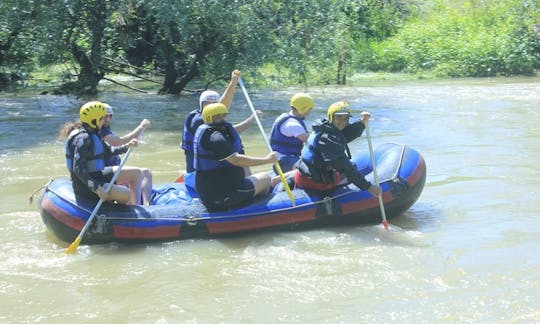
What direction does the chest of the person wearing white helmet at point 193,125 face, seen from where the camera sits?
to the viewer's right

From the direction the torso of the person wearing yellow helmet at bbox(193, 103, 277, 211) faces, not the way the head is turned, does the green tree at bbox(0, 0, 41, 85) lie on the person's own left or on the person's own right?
on the person's own left

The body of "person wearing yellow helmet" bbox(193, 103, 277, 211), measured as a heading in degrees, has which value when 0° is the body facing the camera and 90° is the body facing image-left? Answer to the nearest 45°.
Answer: approximately 270°

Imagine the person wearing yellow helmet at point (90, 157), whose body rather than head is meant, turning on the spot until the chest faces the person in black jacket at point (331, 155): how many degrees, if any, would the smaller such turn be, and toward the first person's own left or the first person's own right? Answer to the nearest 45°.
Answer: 0° — they already face them

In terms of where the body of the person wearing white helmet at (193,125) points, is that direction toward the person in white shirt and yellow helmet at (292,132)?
yes

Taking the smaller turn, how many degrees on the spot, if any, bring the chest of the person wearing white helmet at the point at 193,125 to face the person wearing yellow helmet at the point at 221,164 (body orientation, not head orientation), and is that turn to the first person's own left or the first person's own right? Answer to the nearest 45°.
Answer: approximately 90° to the first person's own right

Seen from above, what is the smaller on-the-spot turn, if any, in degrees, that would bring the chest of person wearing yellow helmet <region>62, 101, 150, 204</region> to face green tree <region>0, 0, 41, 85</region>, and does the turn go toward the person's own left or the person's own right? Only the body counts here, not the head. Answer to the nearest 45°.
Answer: approximately 90° to the person's own left

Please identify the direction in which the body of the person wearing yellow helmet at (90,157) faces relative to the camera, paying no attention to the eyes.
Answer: to the viewer's right

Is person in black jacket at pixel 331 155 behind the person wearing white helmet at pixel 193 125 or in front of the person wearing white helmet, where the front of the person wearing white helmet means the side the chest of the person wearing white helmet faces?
in front

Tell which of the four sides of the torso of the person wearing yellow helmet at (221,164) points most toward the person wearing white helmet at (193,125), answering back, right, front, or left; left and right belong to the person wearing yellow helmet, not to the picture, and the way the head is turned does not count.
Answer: left

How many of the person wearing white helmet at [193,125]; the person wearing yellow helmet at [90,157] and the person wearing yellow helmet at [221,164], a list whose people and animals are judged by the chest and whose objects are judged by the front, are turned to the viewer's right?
3

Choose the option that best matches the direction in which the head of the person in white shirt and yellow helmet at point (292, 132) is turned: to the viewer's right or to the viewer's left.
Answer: to the viewer's right
